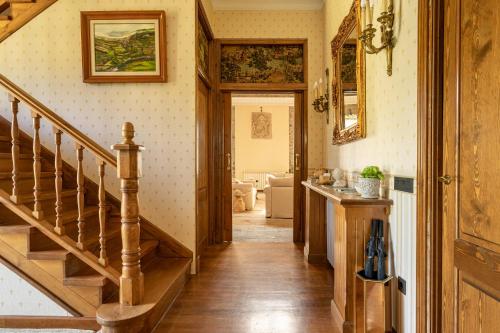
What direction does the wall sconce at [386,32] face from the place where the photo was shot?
facing to the left of the viewer

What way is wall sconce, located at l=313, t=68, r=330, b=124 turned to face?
to the viewer's left

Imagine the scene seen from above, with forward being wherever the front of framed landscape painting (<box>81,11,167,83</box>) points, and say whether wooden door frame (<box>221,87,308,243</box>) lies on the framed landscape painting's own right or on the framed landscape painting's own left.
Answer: on the framed landscape painting's own left

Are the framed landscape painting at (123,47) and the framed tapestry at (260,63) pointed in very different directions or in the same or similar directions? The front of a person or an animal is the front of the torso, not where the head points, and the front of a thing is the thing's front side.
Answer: same or similar directions

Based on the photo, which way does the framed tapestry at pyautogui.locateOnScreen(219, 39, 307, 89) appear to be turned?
toward the camera

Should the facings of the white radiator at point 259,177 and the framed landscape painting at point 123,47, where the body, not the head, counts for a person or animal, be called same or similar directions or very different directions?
same or similar directions

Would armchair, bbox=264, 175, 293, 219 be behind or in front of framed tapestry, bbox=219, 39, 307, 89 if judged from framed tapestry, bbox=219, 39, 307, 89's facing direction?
behind

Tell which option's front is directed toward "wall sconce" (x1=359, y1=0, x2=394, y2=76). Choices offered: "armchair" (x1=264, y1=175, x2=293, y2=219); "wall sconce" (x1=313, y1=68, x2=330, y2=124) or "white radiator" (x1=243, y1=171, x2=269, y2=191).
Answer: the white radiator

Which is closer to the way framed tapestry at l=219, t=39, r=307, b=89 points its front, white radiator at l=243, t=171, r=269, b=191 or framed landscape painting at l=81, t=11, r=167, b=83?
the framed landscape painting

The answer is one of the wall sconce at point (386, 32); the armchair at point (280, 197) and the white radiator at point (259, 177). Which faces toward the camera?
the white radiator
